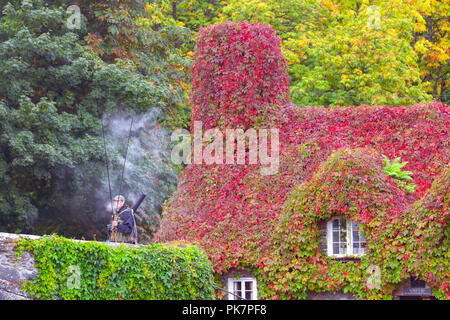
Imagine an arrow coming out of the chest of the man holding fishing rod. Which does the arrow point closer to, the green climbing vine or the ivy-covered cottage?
the green climbing vine

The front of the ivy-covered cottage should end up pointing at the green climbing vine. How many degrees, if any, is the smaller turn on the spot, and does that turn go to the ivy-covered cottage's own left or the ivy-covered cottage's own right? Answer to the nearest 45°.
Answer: approximately 45° to the ivy-covered cottage's own right

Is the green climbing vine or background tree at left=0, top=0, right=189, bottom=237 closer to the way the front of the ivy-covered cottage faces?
the green climbing vine

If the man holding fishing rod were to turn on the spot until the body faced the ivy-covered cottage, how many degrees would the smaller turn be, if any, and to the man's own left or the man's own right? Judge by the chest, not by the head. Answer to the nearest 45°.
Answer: approximately 135° to the man's own left

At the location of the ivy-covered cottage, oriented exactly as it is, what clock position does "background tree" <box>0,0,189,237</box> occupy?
The background tree is roughly at 4 o'clock from the ivy-covered cottage.

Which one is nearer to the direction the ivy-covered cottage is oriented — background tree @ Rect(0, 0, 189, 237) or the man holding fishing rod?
the man holding fishing rod

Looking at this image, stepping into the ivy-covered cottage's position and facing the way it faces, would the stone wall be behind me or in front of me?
in front

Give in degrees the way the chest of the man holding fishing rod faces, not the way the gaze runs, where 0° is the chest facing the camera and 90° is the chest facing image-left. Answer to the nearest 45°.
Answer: approximately 45°
